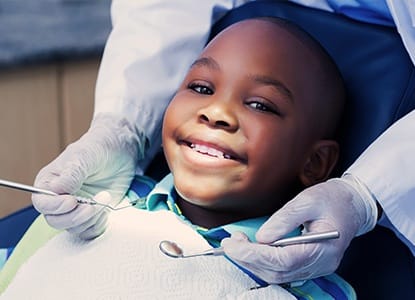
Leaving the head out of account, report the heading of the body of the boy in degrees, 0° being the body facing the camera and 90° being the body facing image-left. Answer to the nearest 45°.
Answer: approximately 45°
